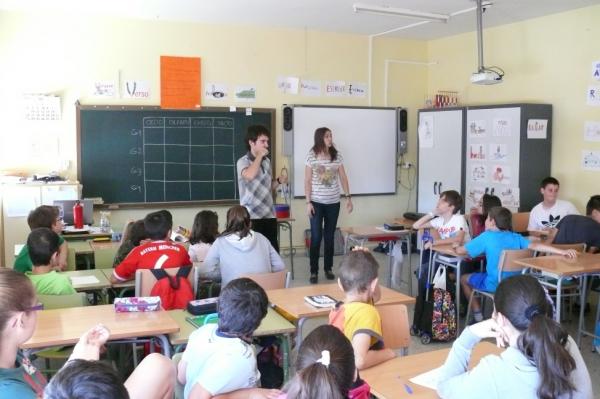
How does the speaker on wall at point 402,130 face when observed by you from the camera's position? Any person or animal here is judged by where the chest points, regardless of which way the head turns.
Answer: facing the viewer

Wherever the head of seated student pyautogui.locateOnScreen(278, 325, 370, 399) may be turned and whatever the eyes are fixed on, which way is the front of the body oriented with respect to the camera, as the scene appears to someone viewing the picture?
away from the camera

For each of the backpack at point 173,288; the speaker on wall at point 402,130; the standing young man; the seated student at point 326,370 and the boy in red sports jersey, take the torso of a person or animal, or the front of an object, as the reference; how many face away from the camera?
2

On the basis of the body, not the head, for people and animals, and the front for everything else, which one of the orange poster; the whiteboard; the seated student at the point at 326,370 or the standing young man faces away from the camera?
the seated student

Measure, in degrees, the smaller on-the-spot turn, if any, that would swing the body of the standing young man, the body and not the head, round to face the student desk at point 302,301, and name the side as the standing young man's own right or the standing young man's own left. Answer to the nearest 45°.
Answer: approximately 45° to the standing young man's own right

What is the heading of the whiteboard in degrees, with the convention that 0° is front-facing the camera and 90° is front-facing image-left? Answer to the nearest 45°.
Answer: approximately 0°

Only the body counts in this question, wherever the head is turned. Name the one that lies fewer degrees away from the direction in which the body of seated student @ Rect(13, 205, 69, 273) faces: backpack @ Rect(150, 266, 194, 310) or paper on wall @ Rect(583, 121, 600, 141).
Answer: the paper on wall

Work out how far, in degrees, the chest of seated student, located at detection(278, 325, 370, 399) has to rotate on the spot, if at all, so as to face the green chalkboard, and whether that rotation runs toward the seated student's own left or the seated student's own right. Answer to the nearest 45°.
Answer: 0° — they already face it

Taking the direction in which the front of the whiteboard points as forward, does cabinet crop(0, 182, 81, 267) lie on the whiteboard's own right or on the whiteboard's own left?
on the whiteboard's own right

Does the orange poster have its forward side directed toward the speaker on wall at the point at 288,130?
no

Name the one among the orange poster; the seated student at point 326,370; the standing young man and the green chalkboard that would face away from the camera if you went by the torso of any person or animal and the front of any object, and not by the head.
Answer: the seated student

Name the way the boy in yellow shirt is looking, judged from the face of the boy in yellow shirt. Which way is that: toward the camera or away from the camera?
away from the camera

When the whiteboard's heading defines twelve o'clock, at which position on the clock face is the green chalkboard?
The green chalkboard is roughly at 2 o'clock from the whiteboard.

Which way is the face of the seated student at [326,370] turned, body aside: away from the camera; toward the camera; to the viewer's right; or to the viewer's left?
away from the camera

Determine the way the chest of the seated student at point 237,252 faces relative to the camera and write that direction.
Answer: away from the camera

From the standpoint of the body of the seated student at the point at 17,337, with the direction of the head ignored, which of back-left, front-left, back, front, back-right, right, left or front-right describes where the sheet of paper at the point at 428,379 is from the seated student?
front-right

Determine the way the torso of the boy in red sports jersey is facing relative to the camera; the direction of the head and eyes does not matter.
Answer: away from the camera

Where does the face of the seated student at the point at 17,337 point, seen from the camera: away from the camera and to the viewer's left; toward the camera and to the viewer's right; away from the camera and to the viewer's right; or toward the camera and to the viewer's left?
away from the camera and to the viewer's right

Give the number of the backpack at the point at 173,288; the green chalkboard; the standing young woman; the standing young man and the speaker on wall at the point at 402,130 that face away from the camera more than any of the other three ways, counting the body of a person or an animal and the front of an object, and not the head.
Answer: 0

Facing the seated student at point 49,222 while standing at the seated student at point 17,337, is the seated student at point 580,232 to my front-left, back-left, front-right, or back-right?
front-right

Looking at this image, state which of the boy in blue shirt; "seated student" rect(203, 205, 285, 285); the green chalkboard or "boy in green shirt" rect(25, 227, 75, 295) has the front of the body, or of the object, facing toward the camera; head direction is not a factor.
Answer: the green chalkboard

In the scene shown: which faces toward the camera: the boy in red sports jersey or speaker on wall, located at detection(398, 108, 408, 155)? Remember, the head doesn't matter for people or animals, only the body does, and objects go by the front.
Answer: the speaker on wall

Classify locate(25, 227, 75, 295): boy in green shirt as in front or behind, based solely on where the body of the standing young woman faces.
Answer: in front

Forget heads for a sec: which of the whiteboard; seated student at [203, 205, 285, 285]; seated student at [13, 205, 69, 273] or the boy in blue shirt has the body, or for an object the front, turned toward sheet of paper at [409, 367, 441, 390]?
the whiteboard
